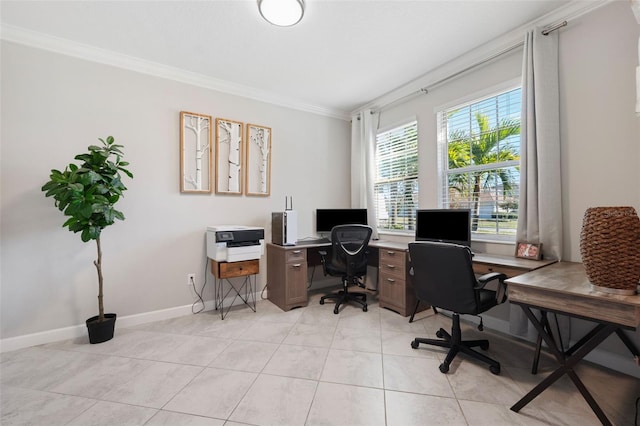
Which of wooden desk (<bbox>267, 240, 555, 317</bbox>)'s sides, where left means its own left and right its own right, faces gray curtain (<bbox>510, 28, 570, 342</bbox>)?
left

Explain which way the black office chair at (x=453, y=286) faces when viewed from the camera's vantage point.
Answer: facing away from the viewer and to the right of the viewer

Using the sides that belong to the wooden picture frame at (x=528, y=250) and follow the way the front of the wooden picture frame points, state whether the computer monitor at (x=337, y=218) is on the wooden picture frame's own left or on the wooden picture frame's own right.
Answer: on the wooden picture frame's own right

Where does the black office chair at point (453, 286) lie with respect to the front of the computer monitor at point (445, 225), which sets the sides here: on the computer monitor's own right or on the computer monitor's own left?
on the computer monitor's own left

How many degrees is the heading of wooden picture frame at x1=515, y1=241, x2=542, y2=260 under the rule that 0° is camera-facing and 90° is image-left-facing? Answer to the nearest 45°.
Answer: approximately 0°

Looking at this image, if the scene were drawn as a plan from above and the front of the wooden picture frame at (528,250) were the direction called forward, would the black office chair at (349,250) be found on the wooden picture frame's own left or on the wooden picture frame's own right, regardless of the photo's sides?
on the wooden picture frame's own right

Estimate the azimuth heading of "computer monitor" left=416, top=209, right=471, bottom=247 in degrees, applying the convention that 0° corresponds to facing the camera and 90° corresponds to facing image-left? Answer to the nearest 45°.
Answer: approximately 45°

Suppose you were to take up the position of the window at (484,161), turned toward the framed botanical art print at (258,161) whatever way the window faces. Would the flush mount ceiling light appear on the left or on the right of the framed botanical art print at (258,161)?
left

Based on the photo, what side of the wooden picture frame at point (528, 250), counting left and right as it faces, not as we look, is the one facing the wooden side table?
right

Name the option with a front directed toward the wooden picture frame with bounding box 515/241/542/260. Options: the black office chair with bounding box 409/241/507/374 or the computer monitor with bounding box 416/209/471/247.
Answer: the black office chair

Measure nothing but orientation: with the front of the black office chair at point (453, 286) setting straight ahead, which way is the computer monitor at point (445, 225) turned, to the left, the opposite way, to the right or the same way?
the opposite way

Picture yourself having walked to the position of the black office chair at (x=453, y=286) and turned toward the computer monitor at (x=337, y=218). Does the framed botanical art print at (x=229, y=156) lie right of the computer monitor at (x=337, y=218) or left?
left
